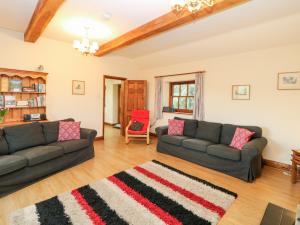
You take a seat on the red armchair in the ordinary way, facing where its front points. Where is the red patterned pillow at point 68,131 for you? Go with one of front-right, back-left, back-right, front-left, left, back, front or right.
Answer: front-right

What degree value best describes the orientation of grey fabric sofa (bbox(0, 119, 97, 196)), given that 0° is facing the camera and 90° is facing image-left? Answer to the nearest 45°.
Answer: approximately 315°

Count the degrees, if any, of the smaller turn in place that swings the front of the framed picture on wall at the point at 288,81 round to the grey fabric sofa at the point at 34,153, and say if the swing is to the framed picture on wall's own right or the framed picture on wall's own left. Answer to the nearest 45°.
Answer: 0° — it already faces it

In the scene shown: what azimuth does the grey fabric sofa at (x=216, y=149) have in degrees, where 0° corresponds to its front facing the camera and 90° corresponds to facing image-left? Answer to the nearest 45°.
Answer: approximately 45°

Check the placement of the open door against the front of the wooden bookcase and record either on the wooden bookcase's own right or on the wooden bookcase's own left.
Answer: on the wooden bookcase's own left

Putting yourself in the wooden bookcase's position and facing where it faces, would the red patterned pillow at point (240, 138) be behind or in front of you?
in front

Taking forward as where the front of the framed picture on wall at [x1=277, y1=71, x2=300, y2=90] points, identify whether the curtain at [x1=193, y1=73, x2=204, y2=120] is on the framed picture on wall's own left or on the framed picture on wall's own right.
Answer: on the framed picture on wall's own right

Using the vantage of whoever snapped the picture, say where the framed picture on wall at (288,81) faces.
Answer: facing the viewer and to the left of the viewer

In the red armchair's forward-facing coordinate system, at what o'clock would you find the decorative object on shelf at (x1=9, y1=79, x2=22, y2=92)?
The decorative object on shelf is roughly at 2 o'clock from the red armchair.
